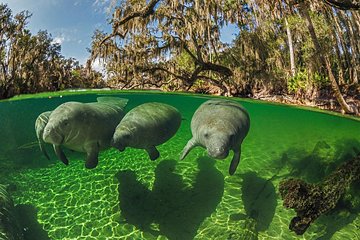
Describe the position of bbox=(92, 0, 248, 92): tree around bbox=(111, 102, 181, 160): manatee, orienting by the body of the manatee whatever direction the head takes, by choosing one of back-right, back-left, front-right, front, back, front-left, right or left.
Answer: back-right

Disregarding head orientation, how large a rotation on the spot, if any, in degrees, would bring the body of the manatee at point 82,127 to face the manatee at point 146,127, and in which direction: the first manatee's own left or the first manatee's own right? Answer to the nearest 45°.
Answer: approximately 135° to the first manatee's own left

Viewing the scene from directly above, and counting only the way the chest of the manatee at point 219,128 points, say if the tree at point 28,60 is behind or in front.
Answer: behind

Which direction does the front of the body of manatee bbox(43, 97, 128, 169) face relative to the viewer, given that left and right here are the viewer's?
facing the viewer and to the left of the viewer

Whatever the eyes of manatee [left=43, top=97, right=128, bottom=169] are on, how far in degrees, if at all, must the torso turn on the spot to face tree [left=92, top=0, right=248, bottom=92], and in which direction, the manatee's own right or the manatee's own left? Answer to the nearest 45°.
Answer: approximately 135° to the manatee's own right

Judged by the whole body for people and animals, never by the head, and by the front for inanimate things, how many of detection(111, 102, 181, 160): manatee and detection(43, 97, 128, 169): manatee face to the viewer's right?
0

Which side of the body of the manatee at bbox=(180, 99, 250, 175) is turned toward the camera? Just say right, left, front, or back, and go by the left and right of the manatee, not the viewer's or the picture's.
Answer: front

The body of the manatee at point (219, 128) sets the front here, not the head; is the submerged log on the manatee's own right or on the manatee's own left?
on the manatee's own left

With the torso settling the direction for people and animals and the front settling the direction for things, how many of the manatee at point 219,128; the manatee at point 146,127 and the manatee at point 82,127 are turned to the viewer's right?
0

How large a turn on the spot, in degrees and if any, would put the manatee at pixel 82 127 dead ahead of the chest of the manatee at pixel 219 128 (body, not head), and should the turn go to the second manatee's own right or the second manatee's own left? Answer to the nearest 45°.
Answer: approximately 45° to the second manatee's own right

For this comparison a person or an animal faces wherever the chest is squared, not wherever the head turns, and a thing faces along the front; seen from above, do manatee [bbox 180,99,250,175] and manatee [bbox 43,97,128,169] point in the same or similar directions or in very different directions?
same or similar directions
